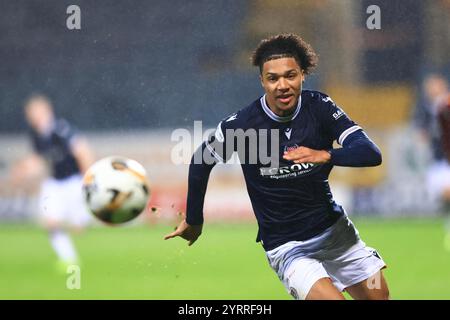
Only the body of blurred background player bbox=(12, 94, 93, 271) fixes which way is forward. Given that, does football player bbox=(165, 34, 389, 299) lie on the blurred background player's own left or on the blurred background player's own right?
on the blurred background player's own left

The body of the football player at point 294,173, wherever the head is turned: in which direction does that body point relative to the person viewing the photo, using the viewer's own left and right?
facing the viewer

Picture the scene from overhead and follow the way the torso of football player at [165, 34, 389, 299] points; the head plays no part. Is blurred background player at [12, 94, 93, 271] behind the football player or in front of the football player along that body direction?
behind

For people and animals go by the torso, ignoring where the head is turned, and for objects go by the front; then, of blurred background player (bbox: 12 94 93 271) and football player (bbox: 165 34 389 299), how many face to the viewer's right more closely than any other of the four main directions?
0

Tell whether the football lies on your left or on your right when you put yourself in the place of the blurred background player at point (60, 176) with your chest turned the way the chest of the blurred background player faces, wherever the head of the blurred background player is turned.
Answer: on your left

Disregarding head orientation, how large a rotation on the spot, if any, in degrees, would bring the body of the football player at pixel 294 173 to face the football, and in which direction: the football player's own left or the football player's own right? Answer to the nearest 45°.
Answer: approximately 90° to the football player's own right
